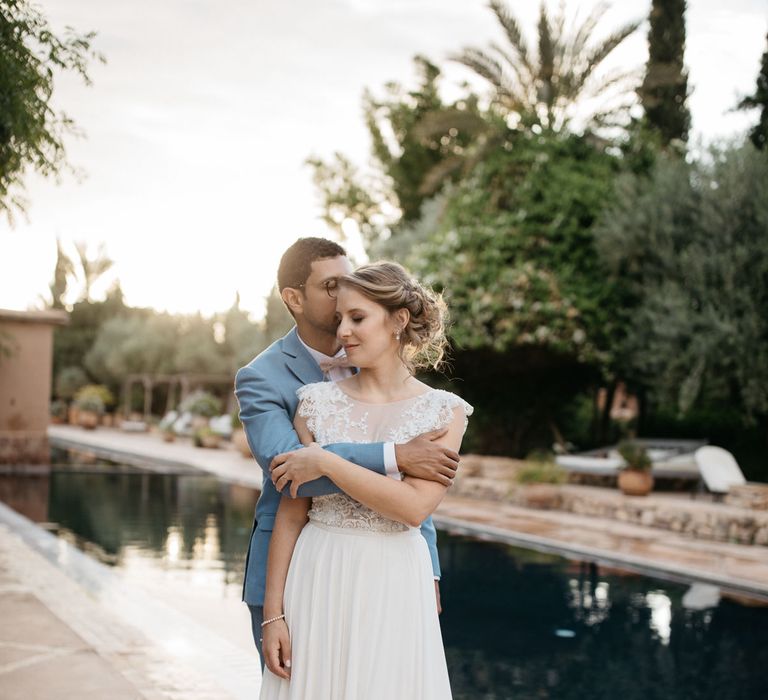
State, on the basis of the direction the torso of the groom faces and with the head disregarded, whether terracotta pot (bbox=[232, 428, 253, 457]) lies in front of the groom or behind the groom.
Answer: behind

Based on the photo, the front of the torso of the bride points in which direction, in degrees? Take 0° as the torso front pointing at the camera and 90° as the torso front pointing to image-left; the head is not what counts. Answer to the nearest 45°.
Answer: approximately 0°

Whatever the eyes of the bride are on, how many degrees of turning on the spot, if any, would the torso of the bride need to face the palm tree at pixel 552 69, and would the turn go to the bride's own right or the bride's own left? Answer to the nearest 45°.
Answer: approximately 180°

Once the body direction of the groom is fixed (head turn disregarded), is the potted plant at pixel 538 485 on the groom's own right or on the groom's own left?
on the groom's own left

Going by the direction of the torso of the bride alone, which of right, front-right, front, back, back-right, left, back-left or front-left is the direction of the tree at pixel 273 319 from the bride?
back

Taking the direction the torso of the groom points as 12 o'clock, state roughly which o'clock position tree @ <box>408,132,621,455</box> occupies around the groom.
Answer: The tree is roughly at 8 o'clock from the groom.

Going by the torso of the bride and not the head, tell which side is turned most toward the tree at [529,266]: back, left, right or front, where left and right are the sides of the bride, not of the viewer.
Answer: back

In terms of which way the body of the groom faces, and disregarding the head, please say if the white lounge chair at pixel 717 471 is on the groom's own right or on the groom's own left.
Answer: on the groom's own left

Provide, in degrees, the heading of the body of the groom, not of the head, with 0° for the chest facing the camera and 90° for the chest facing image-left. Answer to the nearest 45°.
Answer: approximately 315°

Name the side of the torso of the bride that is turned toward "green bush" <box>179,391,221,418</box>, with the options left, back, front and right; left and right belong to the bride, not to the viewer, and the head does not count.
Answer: back

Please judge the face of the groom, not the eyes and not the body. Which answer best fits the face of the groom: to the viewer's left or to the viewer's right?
to the viewer's right
